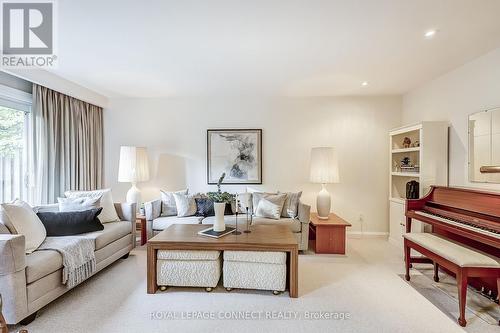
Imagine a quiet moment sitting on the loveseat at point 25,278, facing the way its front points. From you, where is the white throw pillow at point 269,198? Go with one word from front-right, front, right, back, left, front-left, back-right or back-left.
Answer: front-left

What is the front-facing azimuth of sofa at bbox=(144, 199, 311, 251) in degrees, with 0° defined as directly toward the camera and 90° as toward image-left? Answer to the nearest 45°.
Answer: approximately 0°

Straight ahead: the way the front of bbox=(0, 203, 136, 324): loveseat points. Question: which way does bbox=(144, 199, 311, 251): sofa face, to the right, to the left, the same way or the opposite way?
to the right

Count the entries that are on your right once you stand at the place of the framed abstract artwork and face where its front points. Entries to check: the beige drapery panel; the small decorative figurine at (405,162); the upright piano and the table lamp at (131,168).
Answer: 2

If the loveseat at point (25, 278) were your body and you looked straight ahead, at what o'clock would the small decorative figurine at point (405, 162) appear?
The small decorative figurine is roughly at 11 o'clock from the loveseat.

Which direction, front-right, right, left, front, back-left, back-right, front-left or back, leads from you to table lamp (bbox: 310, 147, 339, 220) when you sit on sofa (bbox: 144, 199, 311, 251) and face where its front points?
left

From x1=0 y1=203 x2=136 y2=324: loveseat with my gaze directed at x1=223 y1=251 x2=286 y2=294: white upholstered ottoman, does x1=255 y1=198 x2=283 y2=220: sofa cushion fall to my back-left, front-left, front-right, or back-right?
front-left

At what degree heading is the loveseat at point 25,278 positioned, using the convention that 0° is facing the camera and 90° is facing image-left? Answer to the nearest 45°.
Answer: approximately 315°

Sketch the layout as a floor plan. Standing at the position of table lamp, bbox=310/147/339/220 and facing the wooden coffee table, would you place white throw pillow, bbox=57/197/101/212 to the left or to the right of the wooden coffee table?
right

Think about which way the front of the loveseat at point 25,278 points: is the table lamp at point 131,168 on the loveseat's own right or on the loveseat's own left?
on the loveseat's own left

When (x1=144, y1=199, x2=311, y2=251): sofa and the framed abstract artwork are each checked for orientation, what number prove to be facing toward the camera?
2

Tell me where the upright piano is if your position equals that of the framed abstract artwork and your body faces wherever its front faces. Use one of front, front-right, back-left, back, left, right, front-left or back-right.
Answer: front-left

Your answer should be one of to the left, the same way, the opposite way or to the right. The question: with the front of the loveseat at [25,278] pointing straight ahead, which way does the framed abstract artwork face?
to the right

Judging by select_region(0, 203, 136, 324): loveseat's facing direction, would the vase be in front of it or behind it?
in front

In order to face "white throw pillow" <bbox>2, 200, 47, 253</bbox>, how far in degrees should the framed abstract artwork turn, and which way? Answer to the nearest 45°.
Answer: approximately 45° to its right

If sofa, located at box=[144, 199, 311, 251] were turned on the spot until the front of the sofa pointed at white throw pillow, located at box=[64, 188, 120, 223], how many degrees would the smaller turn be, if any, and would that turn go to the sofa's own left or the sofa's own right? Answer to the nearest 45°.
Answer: approximately 90° to the sofa's own right

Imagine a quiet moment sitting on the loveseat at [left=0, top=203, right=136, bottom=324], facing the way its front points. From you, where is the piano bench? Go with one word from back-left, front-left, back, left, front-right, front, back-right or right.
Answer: front

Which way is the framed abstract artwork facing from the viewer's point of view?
toward the camera

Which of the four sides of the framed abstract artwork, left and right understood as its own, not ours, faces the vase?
front
